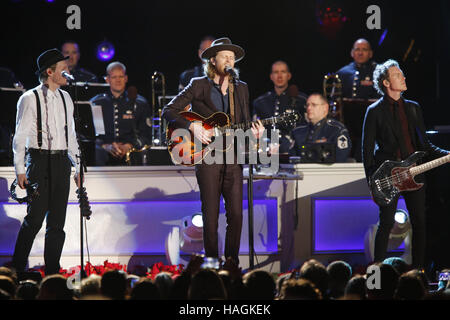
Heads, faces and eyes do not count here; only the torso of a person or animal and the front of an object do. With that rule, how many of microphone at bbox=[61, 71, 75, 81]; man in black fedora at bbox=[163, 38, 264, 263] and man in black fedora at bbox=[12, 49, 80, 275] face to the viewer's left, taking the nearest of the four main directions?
1

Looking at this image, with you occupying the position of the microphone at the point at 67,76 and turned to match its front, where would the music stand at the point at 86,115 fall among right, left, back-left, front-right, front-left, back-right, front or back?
right

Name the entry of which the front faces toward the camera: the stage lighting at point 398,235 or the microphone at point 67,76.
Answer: the stage lighting

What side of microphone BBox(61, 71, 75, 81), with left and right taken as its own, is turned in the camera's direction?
left

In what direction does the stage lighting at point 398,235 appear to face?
toward the camera

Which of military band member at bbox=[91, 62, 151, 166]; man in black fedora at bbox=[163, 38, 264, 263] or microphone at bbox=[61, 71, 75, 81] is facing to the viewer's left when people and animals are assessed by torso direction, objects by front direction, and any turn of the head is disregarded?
the microphone

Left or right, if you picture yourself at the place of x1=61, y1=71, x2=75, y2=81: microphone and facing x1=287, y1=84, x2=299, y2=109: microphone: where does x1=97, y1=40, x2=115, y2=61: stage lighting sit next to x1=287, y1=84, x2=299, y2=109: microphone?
left

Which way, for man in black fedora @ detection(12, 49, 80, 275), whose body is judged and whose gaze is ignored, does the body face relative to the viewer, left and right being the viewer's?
facing the viewer and to the right of the viewer

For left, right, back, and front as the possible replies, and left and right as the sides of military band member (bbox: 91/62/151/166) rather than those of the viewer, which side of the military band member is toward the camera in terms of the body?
front

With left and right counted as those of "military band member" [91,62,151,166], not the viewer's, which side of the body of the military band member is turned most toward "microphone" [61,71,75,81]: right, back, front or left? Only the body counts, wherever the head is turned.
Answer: front

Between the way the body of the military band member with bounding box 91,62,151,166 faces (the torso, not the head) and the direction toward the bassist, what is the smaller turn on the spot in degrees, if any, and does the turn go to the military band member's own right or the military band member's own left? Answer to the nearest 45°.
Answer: approximately 45° to the military band member's own left

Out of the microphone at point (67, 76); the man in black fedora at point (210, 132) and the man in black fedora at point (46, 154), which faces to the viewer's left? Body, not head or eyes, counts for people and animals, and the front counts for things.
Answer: the microphone

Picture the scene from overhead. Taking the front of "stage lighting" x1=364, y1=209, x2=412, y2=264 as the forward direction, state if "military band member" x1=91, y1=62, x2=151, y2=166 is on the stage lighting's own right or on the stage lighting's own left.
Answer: on the stage lighting's own right
